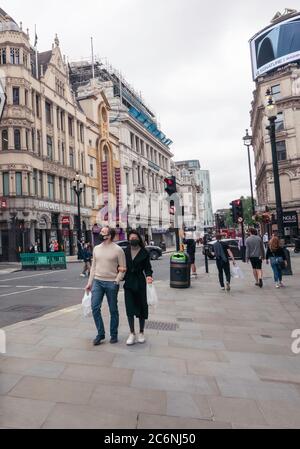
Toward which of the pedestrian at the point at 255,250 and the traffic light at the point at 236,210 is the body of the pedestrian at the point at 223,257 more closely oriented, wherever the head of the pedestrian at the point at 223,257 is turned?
the traffic light

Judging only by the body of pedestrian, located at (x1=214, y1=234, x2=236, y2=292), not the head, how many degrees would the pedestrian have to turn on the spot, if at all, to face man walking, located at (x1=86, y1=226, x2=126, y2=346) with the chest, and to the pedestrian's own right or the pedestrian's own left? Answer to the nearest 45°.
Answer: approximately 180°

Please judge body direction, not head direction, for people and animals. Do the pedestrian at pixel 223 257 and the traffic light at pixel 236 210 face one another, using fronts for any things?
yes

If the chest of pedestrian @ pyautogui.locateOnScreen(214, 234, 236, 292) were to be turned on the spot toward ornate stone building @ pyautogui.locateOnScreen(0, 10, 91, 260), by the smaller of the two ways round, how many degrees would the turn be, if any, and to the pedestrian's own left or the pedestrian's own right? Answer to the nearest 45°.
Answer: approximately 45° to the pedestrian's own left

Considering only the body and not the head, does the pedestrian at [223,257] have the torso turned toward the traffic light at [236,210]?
yes

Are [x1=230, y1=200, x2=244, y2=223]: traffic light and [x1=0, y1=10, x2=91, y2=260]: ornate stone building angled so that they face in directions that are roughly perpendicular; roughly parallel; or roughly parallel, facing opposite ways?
roughly perpendicular

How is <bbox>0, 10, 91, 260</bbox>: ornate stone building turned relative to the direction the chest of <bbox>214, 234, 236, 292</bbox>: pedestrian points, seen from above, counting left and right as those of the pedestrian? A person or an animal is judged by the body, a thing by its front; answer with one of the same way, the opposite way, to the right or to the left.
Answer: to the right

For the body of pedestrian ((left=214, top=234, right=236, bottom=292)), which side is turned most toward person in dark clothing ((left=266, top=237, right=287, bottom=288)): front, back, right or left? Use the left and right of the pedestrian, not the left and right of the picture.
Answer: right

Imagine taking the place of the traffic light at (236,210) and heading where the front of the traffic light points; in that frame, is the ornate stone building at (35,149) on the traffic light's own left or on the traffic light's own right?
on the traffic light's own right

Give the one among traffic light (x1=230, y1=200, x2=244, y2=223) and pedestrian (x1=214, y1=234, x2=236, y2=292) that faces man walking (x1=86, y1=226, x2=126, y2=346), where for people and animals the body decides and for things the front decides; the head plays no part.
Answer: the traffic light

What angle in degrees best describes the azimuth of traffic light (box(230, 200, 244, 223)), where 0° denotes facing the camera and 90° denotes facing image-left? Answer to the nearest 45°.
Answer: approximately 0°

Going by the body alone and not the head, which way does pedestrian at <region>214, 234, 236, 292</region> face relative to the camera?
away from the camera
